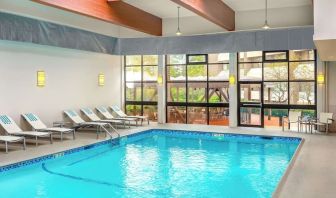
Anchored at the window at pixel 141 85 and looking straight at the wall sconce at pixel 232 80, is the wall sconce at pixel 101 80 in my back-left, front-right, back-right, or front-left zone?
back-right

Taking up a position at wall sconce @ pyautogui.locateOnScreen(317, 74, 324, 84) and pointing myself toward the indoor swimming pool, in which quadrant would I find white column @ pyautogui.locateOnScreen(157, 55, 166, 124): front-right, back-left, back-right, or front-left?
front-right

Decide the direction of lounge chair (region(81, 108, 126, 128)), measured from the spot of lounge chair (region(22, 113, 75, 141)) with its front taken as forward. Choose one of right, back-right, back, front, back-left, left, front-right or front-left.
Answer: left

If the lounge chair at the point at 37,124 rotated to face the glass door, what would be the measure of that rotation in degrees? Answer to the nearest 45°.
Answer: approximately 45° to its left

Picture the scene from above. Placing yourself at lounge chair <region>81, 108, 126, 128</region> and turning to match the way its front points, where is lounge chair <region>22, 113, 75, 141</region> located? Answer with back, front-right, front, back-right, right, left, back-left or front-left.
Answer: right

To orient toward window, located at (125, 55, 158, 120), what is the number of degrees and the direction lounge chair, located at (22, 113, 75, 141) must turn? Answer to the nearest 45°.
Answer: approximately 90° to its left

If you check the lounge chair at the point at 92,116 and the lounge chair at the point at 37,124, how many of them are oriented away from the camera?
0

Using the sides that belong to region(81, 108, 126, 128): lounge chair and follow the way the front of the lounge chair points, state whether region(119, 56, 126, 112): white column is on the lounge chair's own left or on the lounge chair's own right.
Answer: on the lounge chair's own left

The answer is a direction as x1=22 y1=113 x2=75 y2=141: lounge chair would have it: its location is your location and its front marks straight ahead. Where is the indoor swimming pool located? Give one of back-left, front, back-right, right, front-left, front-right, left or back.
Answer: front

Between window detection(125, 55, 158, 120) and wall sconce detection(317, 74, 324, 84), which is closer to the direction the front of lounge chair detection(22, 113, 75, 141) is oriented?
the wall sconce

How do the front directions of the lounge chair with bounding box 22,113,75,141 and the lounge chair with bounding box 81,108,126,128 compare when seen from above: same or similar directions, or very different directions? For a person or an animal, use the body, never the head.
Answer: same or similar directions

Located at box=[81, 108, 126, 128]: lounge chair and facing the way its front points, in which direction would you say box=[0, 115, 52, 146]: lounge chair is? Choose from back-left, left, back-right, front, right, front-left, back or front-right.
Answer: right

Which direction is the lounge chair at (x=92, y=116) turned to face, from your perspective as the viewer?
facing the viewer and to the right of the viewer

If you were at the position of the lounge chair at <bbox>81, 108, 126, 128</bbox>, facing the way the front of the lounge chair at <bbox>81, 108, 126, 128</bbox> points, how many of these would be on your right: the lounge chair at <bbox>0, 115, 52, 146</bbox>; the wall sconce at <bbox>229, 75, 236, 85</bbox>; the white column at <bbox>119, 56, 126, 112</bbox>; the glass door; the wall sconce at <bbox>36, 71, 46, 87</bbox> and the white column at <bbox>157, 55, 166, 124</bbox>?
2

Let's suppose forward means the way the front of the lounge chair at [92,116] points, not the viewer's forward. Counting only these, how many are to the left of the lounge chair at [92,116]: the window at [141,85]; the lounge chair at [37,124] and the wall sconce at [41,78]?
1

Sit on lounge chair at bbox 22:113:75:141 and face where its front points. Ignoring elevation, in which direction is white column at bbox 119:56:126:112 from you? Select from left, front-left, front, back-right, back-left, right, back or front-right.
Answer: left
